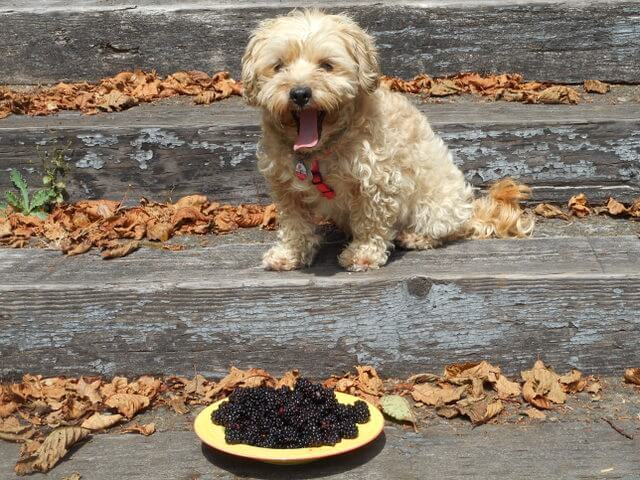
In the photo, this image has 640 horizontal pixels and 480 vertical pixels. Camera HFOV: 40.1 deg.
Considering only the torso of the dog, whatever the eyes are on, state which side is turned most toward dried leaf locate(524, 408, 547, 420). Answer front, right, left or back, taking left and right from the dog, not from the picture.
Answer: left

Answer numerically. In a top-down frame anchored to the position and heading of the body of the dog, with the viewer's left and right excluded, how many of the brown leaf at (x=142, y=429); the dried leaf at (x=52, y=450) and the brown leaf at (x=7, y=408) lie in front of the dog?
3

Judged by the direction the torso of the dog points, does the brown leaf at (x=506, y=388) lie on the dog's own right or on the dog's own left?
on the dog's own left

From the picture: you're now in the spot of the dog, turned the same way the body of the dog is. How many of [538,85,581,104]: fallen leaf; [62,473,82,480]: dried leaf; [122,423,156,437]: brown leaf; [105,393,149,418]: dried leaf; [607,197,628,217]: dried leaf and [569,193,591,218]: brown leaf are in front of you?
3

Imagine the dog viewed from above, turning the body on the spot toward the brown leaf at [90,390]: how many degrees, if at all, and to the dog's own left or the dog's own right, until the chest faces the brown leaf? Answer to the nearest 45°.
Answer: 0° — it already faces it

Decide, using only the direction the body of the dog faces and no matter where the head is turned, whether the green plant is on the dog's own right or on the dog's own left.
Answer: on the dog's own right

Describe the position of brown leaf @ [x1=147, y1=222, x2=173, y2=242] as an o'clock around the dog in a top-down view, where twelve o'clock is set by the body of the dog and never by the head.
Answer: The brown leaf is roughly at 2 o'clock from the dog.

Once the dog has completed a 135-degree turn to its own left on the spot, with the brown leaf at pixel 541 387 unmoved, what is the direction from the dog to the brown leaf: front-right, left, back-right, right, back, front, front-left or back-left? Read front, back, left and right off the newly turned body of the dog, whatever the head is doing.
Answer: front-right

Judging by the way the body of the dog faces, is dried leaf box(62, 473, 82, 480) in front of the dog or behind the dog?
in front

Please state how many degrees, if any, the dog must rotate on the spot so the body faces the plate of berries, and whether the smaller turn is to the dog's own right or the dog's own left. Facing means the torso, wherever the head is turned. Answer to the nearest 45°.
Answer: approximately 45° to the dog's own left

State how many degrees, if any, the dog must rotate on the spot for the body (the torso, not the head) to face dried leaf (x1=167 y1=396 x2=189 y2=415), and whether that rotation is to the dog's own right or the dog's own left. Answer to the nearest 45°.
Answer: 0° — it already faces it

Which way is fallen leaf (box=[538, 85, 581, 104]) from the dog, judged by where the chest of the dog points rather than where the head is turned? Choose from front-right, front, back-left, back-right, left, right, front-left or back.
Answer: back

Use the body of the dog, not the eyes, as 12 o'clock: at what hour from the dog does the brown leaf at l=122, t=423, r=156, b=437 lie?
The brown leaf is roughly at 12 o'clock from the dog.

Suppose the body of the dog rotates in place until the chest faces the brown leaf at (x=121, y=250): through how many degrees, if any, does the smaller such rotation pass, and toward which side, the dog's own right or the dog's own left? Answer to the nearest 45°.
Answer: approximately 45° to the dog's own right

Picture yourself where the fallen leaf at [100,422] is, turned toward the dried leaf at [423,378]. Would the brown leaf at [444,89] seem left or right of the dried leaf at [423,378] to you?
left

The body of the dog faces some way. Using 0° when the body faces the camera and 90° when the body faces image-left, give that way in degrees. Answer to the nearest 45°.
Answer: approximately 45°
